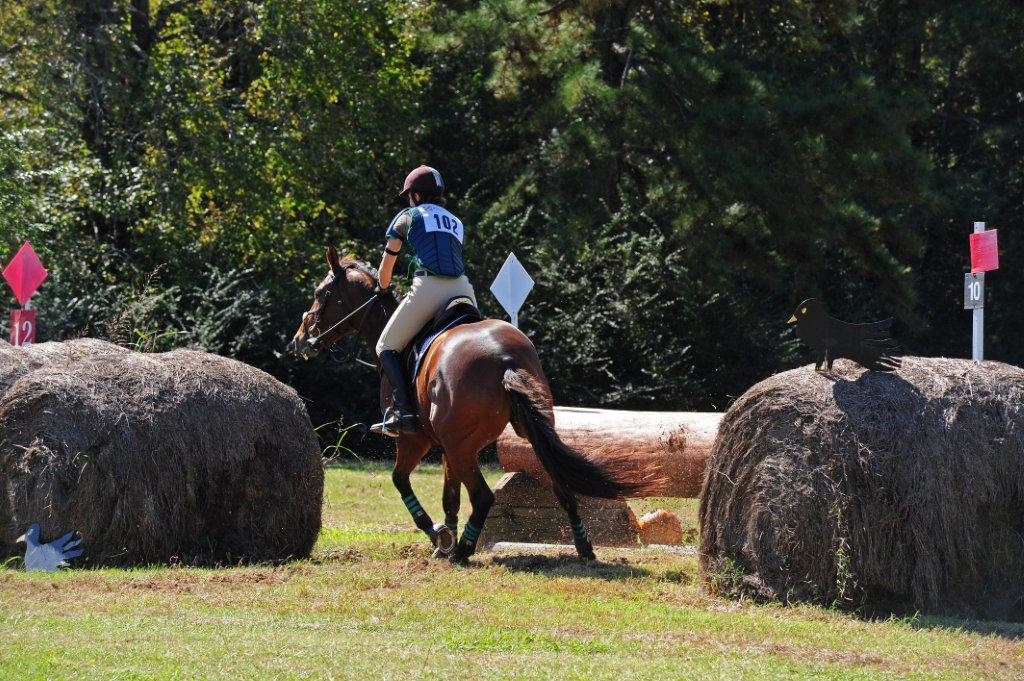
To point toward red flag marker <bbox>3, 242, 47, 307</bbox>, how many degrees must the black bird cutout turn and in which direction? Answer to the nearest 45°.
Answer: approximately 45° to its right

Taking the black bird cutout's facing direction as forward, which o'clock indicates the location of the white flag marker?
The white flag marker is roughly at 2 o'clock from the black bird cutout.

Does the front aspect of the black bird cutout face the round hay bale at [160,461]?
yes

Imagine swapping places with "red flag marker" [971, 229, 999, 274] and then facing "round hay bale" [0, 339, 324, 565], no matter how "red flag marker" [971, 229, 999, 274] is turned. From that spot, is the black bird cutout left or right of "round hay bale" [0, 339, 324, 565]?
left

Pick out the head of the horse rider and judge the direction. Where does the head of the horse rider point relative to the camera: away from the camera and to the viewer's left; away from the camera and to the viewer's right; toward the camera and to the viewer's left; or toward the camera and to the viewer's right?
away from the camera and to the viewer's left

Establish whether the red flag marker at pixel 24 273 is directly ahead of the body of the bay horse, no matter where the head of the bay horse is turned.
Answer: yes

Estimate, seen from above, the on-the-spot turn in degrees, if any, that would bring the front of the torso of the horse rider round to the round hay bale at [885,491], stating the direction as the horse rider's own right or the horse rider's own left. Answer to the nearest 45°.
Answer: approximately 180°

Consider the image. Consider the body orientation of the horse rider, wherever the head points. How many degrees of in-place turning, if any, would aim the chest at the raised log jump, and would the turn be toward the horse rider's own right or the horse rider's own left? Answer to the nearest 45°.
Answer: approximately 135° to the horse rider's own right

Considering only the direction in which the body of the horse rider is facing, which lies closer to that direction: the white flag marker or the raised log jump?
the white flag marker

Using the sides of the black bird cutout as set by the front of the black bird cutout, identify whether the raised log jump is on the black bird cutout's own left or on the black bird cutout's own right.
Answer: on the black bird cutout's own right

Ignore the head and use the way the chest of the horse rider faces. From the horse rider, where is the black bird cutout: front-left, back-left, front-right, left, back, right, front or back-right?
back

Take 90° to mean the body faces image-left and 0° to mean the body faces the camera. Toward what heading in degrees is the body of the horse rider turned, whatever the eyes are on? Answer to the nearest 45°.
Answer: approximately 135°

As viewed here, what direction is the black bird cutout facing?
to the viewer's left

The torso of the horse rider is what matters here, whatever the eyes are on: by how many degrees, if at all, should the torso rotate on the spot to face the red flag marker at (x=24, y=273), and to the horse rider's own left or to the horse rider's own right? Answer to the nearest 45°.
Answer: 0° — they already face it

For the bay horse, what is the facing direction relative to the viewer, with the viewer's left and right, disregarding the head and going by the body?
facing away from the viewer and to the left of the viewer
